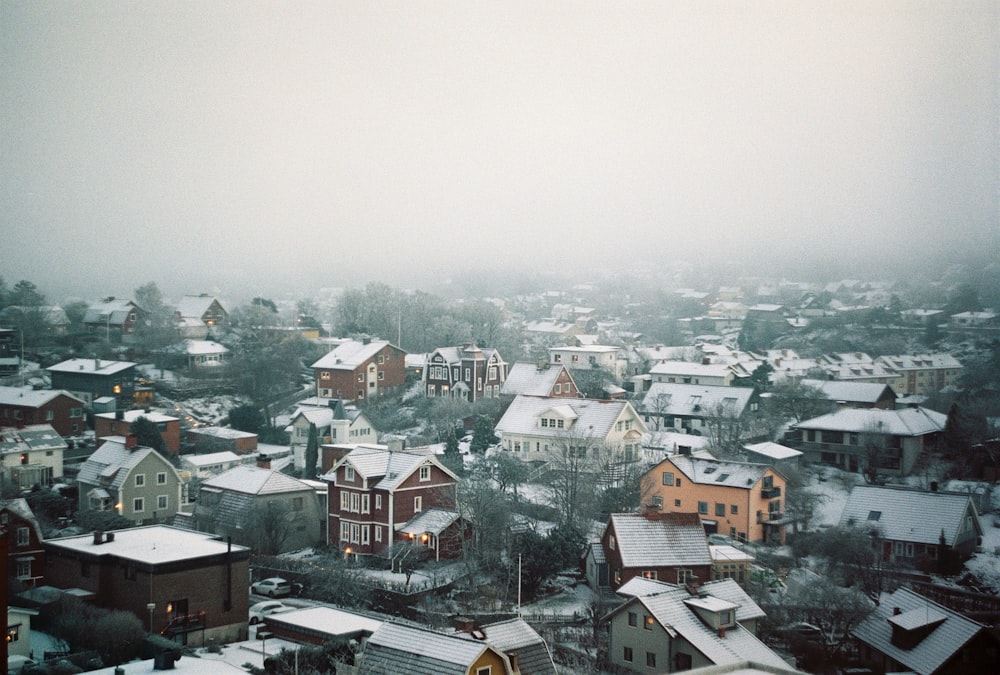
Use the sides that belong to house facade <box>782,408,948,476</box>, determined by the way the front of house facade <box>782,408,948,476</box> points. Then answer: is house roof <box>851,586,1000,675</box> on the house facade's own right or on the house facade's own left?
on the house facade's own left

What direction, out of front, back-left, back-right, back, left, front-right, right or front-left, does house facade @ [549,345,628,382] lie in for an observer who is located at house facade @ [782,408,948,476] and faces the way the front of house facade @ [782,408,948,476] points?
right

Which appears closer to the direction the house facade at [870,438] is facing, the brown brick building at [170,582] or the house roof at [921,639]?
the brown brick building

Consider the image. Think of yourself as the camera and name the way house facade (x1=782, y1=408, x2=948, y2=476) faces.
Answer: facing the viewer and to the left of the viewer

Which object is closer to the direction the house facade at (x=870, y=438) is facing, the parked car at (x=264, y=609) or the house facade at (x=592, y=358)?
the parked car

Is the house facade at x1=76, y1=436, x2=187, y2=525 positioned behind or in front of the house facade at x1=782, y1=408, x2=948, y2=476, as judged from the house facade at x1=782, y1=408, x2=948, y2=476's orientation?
in front

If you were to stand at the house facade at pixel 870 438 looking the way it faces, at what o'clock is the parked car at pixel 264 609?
The parked car is roughly at 12 o'clock from the house facade.

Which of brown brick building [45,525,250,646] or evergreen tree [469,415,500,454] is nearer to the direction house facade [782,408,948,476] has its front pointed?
the brown brick building

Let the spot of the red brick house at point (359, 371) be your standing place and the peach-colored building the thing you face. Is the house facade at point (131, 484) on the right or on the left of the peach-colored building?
right

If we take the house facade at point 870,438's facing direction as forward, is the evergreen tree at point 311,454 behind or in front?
in front
